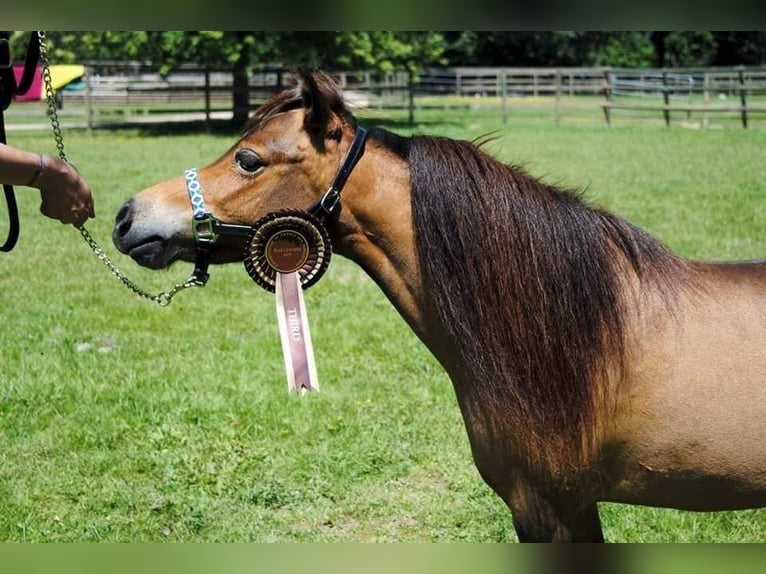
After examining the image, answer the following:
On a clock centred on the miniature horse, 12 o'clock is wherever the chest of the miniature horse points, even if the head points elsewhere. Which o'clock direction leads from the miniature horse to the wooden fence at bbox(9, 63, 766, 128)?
The wooden fence is roughly at 3 o'clock from the miniature horse.

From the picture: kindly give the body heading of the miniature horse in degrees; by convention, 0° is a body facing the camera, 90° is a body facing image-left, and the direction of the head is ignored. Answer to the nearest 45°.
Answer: approximately 90°
